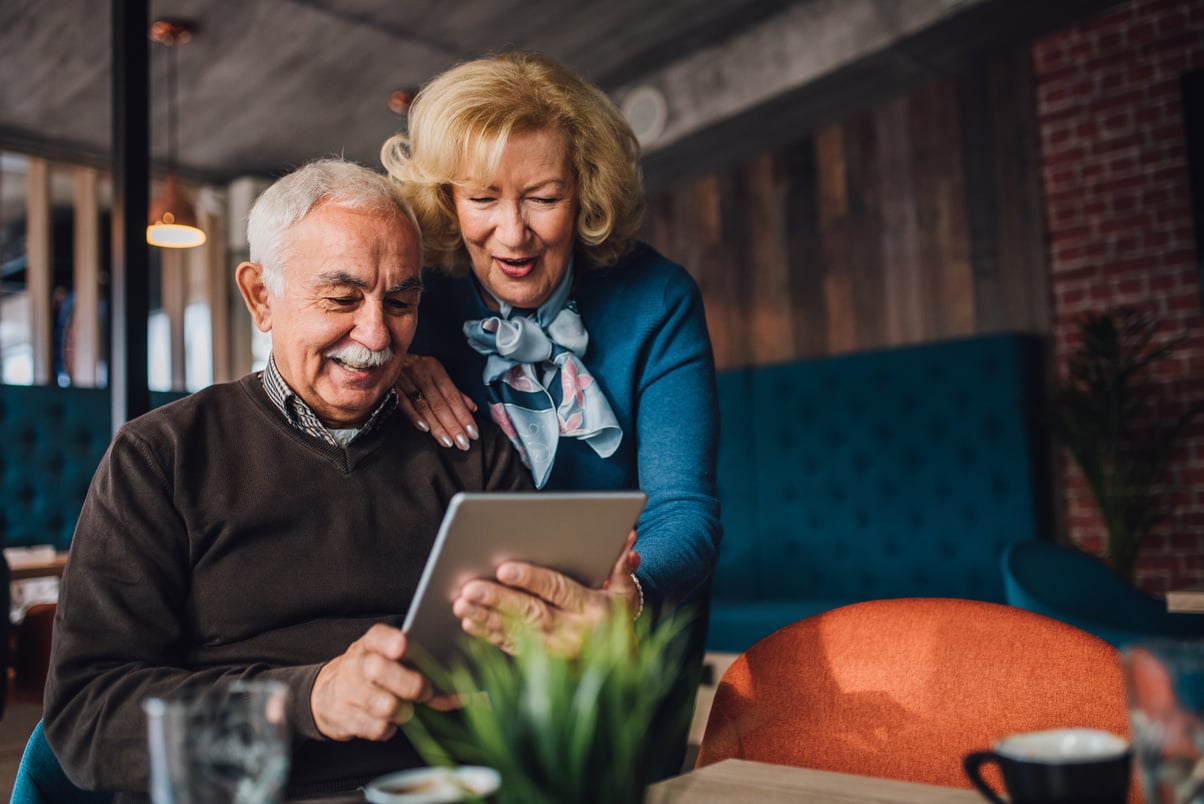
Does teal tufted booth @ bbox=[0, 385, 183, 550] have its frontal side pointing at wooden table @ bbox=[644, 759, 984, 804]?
yes

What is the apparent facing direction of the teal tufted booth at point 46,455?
toward the camera

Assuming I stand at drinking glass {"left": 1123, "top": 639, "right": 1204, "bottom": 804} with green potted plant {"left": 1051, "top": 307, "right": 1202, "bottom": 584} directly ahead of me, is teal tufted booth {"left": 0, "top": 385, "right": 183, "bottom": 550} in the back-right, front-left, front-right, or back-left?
front-left

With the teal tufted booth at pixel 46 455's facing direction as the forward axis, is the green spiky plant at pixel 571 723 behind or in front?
in front

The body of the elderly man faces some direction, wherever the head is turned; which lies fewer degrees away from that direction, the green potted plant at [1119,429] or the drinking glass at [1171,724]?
the drinking glass

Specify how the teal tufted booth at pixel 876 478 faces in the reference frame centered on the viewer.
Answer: facing the viewer and to the left of the viewer

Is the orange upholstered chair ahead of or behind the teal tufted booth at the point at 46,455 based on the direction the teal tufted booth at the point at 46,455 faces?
ahead

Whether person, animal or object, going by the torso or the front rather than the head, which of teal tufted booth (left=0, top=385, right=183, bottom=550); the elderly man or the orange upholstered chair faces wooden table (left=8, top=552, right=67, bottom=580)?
the teal tufted booth

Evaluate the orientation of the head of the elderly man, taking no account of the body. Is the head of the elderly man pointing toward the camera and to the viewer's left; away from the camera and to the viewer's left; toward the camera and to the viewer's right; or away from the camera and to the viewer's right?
toward the camera and to the viewer's right

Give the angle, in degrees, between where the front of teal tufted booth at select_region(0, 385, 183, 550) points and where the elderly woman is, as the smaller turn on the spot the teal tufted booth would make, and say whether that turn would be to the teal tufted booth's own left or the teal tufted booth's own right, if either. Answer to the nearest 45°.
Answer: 0° — it already faces them

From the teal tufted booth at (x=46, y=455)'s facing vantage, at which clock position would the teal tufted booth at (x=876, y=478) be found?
the teal tufted booth at (x=876, y=478) is roughly at 10 o'clock from the teal tufted booth at (x=46, y=455).

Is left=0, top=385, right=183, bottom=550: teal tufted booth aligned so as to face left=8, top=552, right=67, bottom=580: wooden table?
yes
